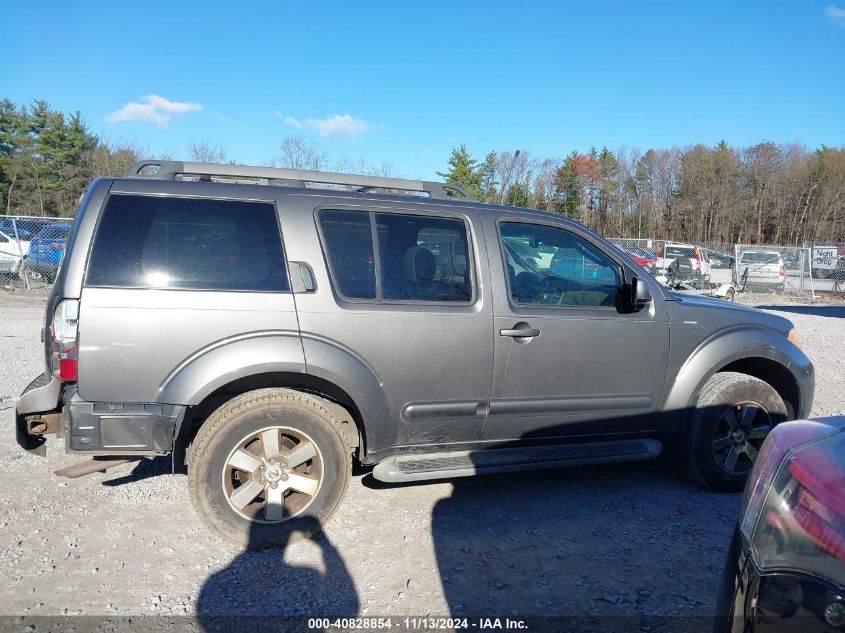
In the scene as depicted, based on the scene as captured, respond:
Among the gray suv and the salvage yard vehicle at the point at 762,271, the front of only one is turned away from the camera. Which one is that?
the salvage yard vehicle

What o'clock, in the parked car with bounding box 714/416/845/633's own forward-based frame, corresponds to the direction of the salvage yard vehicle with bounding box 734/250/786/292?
The salvage yard vehicle is roughly at 12 o'clock from the parked car.

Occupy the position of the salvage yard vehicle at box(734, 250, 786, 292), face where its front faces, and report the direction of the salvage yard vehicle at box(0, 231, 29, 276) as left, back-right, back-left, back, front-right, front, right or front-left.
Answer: back-left

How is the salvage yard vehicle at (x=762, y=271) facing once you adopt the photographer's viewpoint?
facing away from the viewer

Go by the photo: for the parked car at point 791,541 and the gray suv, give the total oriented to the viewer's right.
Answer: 1

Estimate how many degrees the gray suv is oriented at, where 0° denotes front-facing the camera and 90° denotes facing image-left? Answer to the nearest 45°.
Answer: approximately 270°

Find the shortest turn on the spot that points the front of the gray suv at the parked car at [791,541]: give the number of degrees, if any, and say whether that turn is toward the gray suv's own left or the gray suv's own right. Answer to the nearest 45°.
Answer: approximately 45° to the gray suv's own right

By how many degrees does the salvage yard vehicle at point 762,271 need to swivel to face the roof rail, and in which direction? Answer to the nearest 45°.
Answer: approximately 180°

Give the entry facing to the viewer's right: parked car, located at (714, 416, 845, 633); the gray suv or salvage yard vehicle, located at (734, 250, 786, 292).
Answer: the gray suv

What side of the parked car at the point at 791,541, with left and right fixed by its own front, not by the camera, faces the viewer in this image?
back

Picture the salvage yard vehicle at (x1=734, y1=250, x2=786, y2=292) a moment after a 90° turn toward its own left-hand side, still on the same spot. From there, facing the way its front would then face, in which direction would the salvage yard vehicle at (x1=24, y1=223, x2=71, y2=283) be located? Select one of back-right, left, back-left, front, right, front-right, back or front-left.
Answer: front-left

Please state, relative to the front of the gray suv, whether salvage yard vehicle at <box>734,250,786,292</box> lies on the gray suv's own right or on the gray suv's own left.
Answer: on the gray suv's own left
